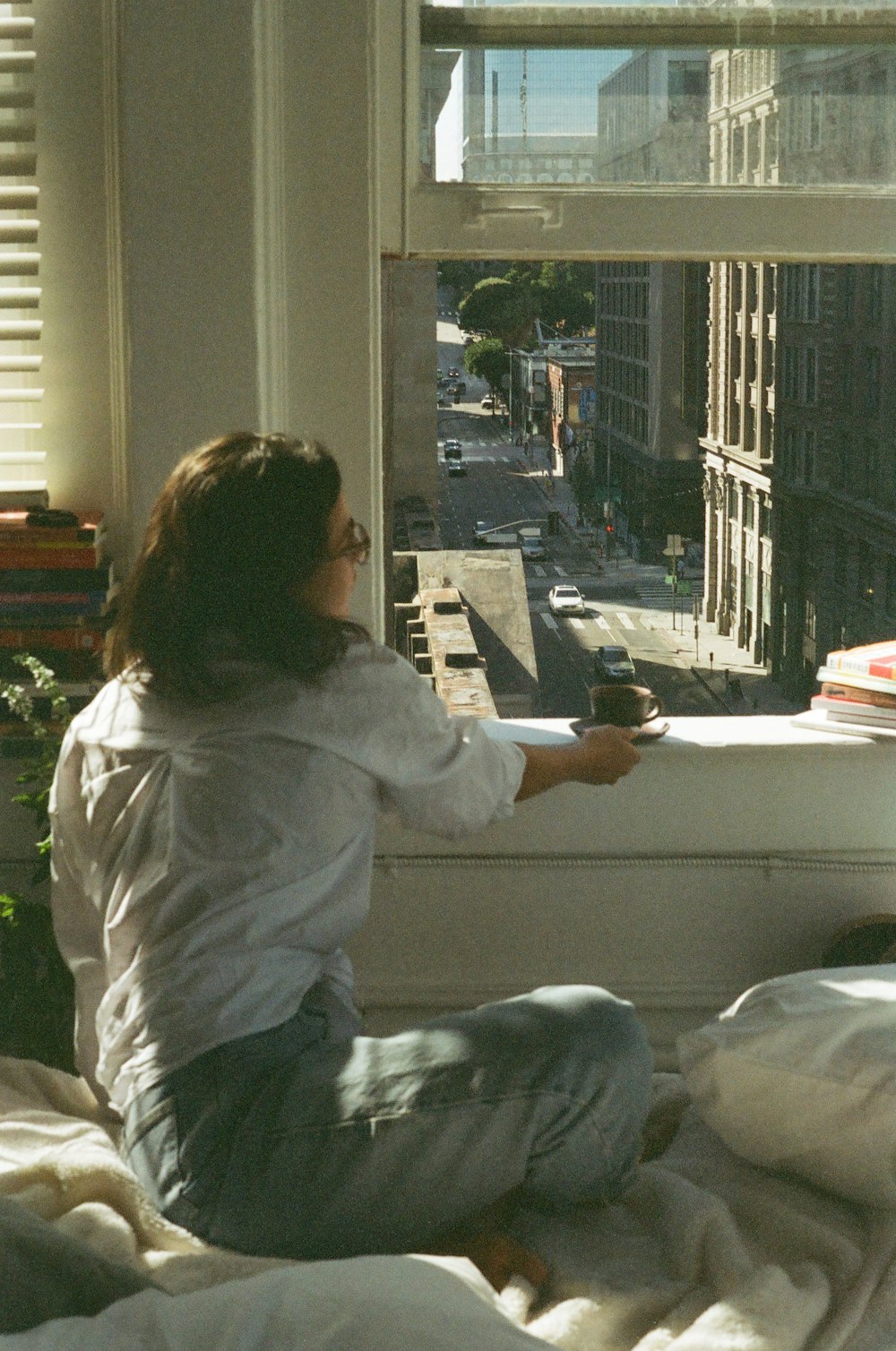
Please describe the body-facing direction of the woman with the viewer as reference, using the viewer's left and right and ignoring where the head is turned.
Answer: facing away from the viewer and to the right of the viewer

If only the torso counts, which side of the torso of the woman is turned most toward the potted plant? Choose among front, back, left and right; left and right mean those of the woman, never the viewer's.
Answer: left

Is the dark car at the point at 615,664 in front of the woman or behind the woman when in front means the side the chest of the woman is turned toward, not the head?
in front

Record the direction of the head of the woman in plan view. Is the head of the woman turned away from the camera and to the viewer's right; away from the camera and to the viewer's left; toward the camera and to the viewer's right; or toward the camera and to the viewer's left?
away from the camera and to the viewer's right
